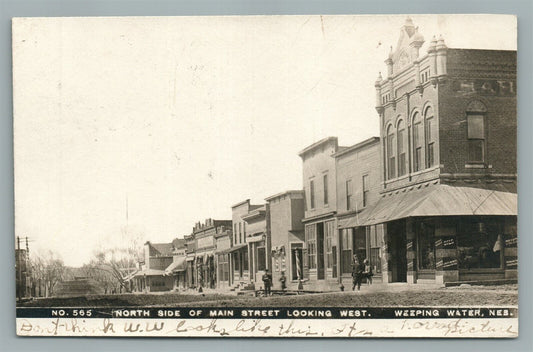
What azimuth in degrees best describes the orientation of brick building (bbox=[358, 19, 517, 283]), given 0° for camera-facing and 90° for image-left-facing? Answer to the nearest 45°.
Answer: approximately 45°

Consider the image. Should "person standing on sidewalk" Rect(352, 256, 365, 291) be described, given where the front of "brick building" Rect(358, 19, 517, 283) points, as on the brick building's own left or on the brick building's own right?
on the brick building's own right

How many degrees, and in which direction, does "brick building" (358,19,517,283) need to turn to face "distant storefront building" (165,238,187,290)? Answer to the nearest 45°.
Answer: approximately 45° to its right

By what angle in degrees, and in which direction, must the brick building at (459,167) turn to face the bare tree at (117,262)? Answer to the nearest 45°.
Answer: approximately 45° to its right
